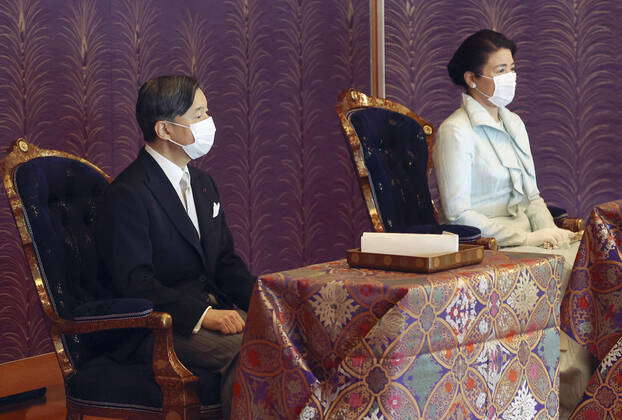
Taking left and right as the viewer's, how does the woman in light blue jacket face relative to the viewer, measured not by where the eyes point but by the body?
facing the viewer and to the right of the viewer

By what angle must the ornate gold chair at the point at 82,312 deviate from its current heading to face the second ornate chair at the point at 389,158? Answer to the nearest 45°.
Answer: approximately 90° to its left

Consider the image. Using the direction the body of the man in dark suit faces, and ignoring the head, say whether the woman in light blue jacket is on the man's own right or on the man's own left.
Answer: on the man's own left

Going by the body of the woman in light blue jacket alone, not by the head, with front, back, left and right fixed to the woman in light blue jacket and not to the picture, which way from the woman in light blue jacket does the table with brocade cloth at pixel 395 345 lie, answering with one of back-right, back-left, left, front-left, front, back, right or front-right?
front-right

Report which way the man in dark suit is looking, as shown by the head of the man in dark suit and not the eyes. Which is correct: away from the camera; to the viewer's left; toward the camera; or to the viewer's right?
to the viewer's right

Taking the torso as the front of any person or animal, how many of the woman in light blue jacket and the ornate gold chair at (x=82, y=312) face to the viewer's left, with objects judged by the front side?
0

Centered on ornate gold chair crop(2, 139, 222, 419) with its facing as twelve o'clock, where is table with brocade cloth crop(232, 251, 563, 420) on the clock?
The table with brocade cloth is roughly at 12 o'clock from the ornate gold chair.

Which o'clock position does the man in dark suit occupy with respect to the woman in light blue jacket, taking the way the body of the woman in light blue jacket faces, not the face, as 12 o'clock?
The man in dark suit is roughly at 3 o'clock from the woman in light blue jacket.

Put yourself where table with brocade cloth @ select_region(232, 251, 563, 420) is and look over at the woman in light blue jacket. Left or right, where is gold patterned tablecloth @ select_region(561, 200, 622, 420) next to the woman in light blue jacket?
right

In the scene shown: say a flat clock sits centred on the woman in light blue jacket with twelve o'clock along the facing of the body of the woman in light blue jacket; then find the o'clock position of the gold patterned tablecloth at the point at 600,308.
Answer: The gold patterned tablecloth is roughly at 1 o'clock from the woman in light blue jacket.
